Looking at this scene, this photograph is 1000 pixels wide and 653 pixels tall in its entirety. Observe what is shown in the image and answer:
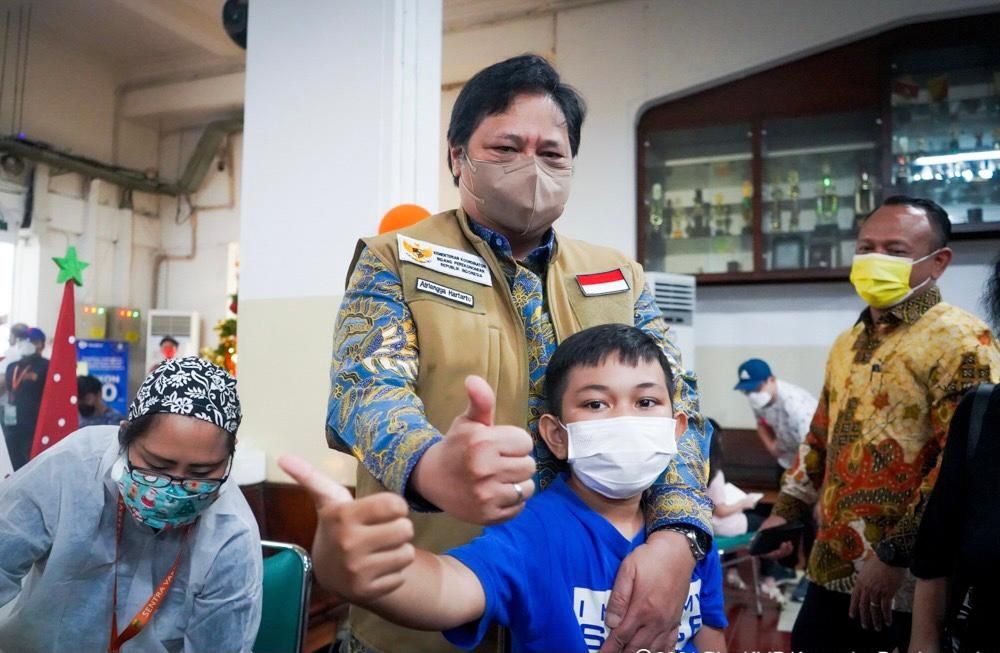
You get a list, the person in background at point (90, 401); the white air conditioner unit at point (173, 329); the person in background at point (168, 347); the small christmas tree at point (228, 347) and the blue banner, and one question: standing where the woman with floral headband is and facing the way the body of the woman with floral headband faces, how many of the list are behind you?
5

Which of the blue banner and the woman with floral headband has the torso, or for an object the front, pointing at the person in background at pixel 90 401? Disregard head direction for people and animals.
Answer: the blue banner

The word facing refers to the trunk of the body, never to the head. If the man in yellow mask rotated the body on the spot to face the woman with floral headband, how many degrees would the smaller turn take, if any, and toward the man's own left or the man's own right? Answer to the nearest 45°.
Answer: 0° — they already face them

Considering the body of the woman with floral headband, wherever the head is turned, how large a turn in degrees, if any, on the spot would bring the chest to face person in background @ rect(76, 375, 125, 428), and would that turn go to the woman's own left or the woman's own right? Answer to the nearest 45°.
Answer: approximately 180°

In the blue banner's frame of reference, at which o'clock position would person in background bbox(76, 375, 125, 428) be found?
The person in background is roughly at 12 o'clock from the blue banner.

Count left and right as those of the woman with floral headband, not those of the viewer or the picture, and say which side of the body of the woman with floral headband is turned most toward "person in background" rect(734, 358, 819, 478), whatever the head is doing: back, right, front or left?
left

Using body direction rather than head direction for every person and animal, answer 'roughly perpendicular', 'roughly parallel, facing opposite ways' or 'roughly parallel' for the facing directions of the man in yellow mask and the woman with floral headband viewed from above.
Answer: roughly perpendicular

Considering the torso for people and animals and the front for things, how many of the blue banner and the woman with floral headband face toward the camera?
2

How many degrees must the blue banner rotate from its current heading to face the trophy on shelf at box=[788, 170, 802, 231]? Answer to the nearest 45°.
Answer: approximately 45° to its left

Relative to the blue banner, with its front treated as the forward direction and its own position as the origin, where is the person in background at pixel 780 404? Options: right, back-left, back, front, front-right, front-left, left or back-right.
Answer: front-left

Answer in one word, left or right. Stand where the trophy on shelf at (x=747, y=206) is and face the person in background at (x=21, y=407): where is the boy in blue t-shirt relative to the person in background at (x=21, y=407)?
left

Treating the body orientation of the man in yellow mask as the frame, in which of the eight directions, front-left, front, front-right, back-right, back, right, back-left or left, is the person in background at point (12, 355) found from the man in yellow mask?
front-right
